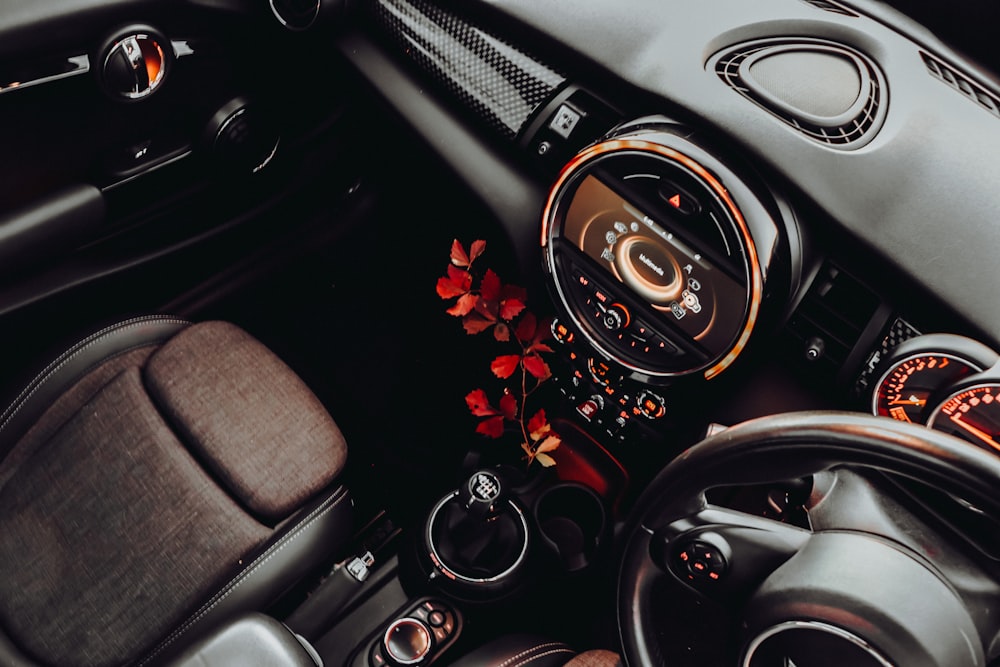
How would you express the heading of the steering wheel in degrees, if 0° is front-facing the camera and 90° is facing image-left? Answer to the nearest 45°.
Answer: approximately 45°

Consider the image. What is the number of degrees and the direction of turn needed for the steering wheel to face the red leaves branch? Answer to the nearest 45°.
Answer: approximately 90° to its right
